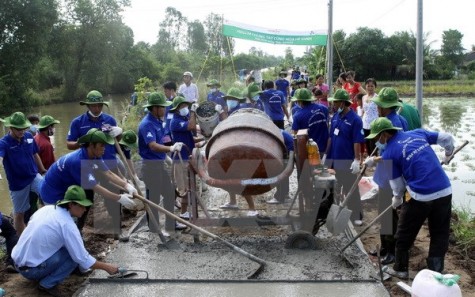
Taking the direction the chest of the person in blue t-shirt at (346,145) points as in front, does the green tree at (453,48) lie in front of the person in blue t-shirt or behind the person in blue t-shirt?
behind

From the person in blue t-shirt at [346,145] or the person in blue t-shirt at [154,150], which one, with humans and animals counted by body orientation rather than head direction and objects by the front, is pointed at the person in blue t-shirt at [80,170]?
the person in blue t-shirt at [346,145]

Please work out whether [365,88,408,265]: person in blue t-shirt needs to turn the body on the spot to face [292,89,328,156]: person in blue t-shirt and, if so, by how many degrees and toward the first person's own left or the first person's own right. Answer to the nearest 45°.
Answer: approximately 45° to the first person's own right

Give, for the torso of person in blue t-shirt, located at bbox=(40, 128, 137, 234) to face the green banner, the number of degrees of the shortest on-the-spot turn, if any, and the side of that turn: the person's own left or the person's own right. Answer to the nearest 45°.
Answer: approximately 45° to the person's own left

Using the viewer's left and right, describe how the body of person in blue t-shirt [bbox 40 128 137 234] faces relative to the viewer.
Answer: facing to the right of the viewer

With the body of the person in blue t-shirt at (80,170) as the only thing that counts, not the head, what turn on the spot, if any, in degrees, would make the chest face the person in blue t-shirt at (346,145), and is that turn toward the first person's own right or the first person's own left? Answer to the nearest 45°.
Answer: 0° — they already face them

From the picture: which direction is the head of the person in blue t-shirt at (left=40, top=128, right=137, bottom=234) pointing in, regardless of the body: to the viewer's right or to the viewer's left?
to the viewer's right

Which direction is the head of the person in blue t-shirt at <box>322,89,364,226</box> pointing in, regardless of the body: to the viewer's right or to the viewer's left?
to the viewer's left
